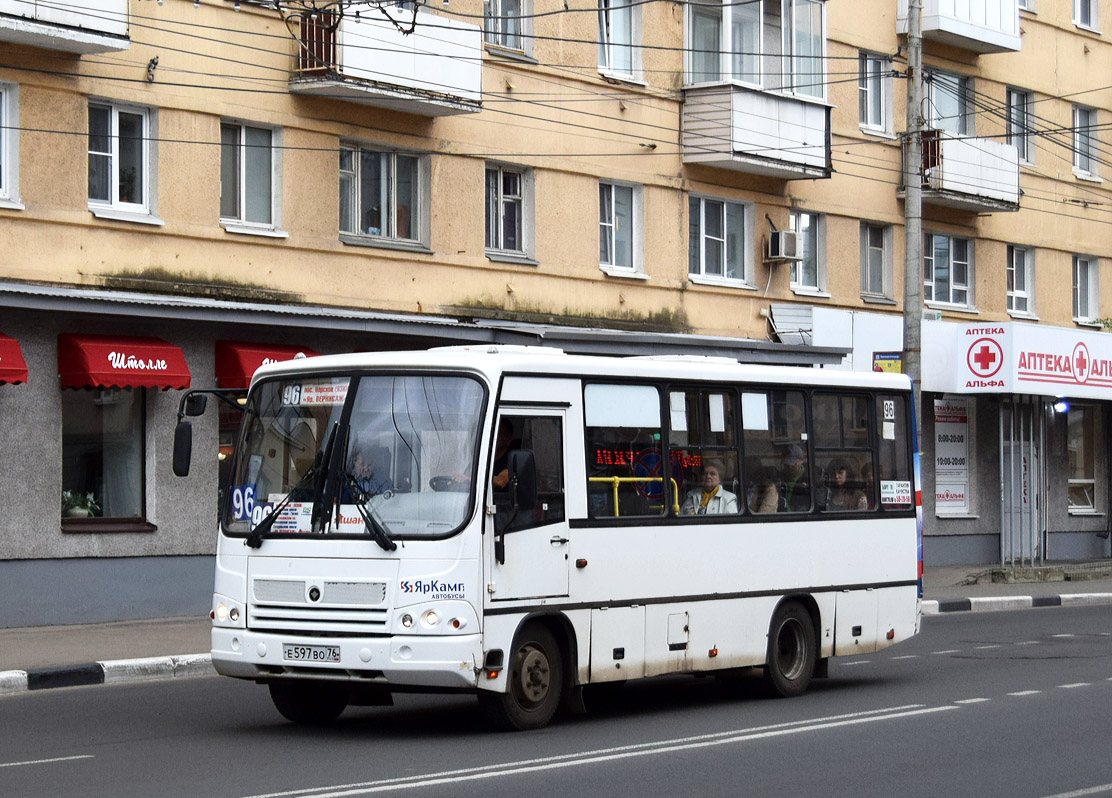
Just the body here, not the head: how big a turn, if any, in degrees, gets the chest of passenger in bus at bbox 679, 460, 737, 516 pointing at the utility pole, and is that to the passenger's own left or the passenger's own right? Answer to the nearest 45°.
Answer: approximately 135° to the passenger's own right

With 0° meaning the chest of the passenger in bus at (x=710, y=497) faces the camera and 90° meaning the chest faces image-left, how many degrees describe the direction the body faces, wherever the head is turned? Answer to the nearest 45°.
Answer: approximately 45°

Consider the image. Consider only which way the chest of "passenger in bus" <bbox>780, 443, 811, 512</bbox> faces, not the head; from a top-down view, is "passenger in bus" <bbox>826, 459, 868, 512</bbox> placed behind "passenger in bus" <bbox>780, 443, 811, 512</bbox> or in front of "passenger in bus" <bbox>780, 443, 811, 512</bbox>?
behind

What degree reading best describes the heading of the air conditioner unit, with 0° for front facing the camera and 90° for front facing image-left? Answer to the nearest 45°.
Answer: approximately 315°

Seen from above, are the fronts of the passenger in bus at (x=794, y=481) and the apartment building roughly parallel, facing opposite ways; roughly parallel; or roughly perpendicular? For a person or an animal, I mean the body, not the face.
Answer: roughly perpendicular

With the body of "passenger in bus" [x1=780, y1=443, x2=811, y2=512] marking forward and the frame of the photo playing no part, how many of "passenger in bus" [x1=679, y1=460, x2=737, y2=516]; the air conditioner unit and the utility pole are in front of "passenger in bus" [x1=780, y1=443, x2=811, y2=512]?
1

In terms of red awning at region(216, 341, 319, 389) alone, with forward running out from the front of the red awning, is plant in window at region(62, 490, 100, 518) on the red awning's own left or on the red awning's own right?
on the red awning's own right

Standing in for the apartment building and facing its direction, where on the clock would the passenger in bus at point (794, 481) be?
The passenger in bus is roughly at 1 o'clock from the apartment building.

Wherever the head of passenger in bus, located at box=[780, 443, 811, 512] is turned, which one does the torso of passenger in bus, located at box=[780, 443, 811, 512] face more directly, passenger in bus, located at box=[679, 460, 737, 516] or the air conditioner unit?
the passenger in bus

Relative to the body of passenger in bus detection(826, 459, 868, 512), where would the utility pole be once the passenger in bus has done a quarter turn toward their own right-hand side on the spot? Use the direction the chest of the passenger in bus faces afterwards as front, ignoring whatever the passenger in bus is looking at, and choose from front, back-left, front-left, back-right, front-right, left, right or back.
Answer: front-right

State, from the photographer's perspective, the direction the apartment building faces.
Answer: facing the viewer and to the right of the viewer

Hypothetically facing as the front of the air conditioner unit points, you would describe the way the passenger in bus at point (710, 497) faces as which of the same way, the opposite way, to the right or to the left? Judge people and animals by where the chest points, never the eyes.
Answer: to the right

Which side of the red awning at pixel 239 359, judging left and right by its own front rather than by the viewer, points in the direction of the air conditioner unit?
left

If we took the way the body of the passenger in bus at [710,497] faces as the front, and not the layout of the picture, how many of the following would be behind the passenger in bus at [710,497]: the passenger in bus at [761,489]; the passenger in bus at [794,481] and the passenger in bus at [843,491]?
3

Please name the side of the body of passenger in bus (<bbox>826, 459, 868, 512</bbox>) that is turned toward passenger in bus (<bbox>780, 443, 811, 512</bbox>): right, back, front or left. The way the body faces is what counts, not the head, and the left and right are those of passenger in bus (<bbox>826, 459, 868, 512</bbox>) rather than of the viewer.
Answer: front

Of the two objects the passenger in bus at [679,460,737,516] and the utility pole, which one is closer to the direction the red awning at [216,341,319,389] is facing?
the passenger in bus

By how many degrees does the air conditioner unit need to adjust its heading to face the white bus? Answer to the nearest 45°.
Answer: approximately 45° to its right

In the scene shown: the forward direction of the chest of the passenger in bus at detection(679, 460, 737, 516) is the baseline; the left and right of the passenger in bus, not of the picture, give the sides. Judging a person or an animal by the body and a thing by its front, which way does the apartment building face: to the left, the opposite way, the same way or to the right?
to the left

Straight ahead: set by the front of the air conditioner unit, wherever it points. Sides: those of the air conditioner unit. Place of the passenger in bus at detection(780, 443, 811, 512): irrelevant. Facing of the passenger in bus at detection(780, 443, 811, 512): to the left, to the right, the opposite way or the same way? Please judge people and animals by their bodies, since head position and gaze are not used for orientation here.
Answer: to the right
